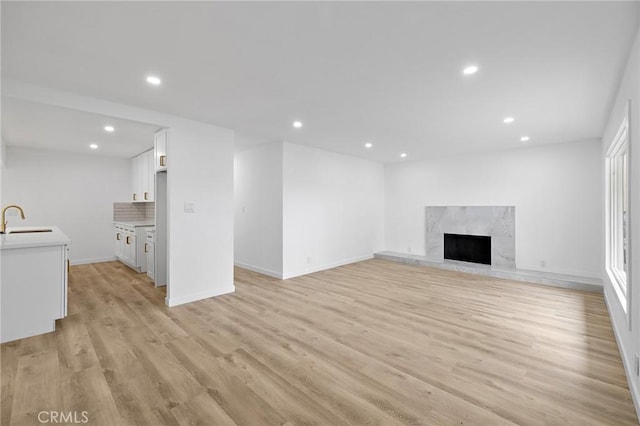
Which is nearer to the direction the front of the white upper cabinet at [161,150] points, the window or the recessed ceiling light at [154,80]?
the recessed ceiling light

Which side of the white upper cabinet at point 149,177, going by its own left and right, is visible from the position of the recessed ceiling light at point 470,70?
left

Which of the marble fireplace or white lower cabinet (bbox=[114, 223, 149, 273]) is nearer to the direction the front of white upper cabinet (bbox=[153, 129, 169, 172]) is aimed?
the white lower cabinet

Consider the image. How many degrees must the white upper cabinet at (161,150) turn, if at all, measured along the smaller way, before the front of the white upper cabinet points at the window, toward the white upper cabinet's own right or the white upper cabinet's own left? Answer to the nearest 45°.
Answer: approximately 135° to the white upper cabinet's own left

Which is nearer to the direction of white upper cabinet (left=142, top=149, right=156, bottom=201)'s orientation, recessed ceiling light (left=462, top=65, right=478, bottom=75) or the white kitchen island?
the white kitchen island
